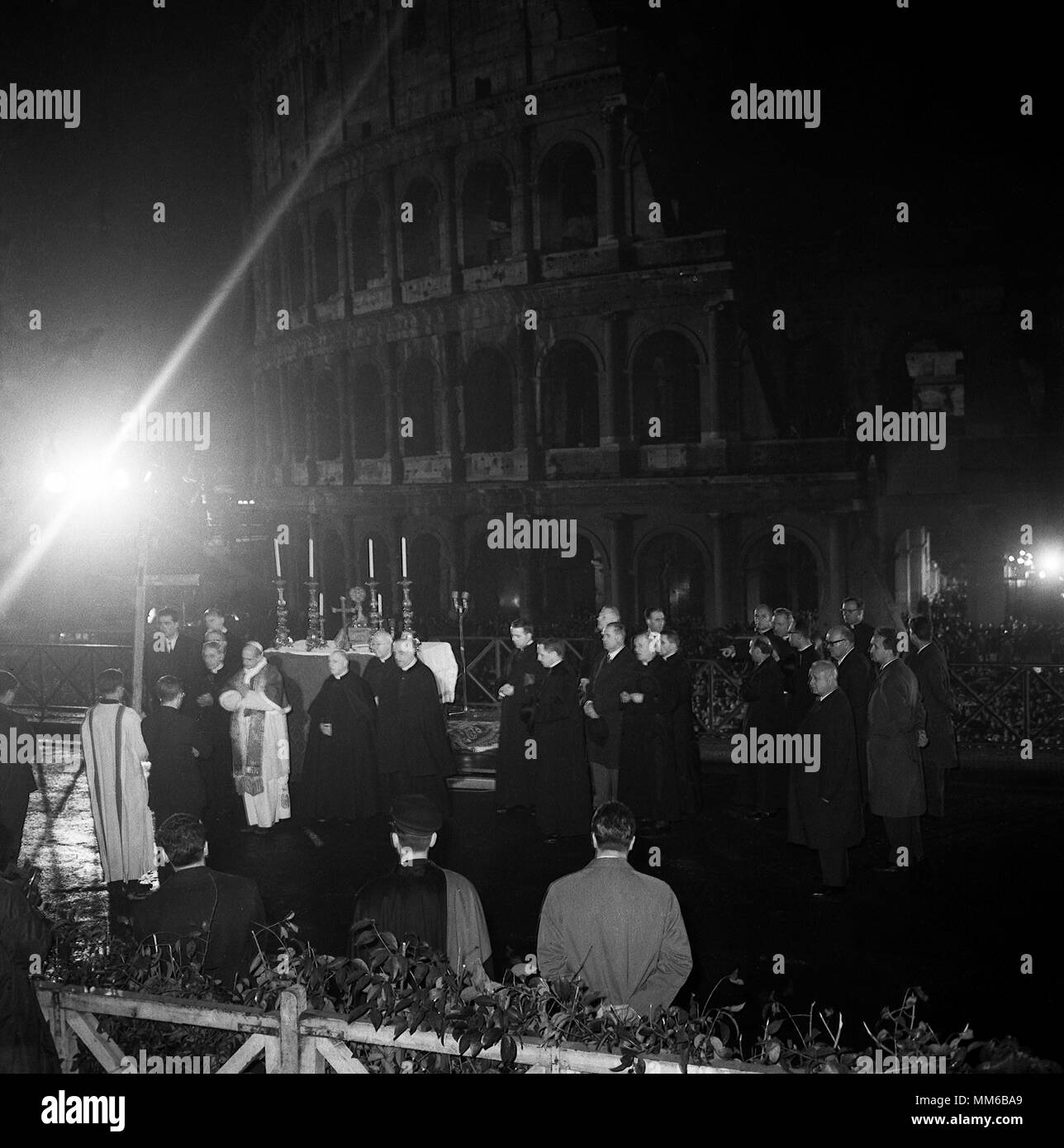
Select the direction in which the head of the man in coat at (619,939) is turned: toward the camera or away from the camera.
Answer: away from the camera

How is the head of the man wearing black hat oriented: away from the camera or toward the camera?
away from the camera

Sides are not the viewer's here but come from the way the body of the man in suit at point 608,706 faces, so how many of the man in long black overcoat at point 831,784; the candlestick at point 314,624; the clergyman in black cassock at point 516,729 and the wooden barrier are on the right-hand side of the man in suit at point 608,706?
2

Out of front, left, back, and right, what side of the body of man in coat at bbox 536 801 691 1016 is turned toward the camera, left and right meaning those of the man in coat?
back

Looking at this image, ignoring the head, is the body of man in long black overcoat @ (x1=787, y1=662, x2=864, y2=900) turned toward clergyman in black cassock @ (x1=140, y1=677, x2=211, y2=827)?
yes

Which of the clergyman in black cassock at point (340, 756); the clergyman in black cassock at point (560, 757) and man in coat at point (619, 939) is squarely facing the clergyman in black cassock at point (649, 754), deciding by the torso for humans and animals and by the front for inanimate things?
the man in coat

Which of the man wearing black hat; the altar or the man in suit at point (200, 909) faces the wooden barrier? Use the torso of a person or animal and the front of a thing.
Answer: the altar

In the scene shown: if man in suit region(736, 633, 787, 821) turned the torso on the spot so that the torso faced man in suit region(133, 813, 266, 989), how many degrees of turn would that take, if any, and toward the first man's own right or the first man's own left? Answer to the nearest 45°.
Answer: approximately 90° to the first man's own left

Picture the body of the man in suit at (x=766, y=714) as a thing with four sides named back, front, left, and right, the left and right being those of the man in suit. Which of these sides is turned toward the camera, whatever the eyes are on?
left

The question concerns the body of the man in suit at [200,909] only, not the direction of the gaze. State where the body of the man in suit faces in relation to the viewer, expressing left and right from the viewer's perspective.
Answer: facing away from the viewer and to the left of the viewer

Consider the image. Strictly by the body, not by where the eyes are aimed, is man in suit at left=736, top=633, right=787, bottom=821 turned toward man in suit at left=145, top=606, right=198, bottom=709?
yes

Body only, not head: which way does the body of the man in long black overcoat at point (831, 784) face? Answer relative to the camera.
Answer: to the viewer's left

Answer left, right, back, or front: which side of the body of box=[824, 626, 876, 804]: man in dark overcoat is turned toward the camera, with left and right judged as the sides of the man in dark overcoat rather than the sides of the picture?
left

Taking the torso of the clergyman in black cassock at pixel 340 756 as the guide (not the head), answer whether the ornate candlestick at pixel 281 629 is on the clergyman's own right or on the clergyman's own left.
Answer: on the clergyman's own right
